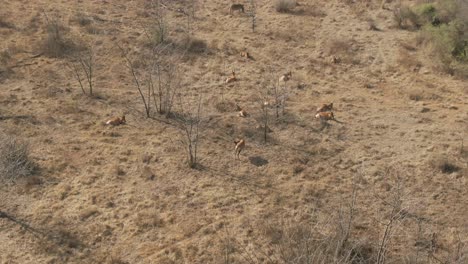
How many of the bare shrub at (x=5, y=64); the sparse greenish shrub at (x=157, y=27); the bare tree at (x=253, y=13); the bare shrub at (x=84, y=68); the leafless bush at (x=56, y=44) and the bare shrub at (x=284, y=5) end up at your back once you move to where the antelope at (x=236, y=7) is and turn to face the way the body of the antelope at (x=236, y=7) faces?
2

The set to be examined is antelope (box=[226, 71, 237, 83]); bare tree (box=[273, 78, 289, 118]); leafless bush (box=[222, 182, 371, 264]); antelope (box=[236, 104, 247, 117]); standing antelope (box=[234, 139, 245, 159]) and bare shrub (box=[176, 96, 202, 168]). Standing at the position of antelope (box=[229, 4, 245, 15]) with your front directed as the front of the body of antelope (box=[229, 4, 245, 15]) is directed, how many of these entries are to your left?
6

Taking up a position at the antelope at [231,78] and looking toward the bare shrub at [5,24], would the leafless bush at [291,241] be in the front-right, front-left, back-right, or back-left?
back-left

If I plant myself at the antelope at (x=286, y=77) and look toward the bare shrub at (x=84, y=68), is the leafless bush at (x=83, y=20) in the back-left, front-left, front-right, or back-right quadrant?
front-right

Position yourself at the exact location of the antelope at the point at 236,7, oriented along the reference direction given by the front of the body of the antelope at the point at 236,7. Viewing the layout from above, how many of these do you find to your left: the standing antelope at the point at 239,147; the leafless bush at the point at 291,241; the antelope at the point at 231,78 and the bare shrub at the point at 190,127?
4

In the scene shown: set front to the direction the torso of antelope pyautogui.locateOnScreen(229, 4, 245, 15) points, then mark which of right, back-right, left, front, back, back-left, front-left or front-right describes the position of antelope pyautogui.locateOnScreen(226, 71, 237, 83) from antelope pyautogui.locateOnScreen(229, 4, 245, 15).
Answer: left

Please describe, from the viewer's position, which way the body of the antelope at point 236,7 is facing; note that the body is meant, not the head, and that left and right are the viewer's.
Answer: facing to the left of the viewer
